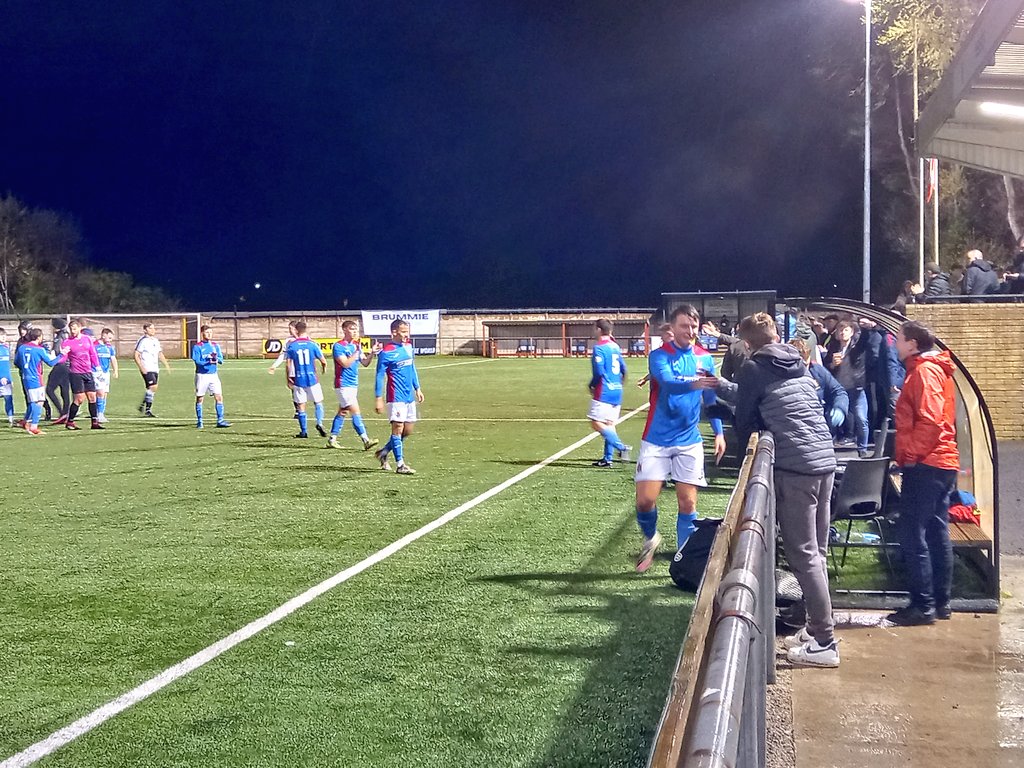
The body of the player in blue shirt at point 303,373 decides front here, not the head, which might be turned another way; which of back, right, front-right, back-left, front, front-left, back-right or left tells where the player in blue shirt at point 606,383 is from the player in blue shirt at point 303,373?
back-right

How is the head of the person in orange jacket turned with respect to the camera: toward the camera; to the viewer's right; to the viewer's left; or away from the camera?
to the viewer's left

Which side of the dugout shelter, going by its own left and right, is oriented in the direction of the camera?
left

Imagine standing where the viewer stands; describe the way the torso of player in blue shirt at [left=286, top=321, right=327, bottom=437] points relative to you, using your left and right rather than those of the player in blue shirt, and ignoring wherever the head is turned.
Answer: facing away from the viewer

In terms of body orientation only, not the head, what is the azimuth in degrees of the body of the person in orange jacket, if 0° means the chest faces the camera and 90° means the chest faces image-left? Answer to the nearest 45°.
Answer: approximately 90°

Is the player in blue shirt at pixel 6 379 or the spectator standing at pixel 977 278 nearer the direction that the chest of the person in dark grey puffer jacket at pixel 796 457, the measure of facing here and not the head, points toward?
the player in blue shirt

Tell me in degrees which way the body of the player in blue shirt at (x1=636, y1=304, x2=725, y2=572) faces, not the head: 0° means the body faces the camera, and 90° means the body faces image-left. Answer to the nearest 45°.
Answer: approximately 315°

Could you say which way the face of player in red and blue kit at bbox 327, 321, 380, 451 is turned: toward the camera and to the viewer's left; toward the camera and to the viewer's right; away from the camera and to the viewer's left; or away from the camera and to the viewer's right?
toward the camera and to the viewer's right

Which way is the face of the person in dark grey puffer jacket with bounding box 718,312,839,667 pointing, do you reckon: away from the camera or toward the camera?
away from the camera
